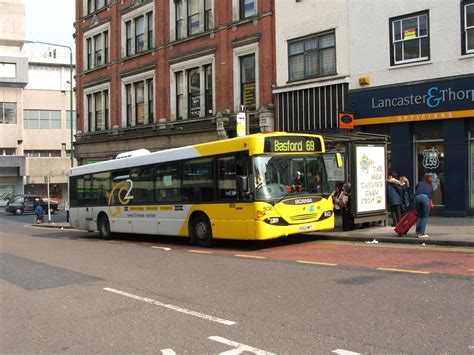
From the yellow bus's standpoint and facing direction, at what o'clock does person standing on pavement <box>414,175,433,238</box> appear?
The person standing on pavement is roughly at 11 o'clock from the yellow bus.

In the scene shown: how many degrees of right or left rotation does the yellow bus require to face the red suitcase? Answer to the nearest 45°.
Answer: approximately 45° to its left

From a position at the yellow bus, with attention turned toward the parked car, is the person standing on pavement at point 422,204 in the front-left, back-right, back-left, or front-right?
back-right

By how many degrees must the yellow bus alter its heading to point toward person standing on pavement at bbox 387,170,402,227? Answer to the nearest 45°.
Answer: approximately 45° to its left

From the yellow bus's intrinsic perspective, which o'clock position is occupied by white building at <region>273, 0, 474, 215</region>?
The white building is roughly at 9 o'clock from the yellow bus.

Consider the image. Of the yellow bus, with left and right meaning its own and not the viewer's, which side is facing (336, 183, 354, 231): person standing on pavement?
front

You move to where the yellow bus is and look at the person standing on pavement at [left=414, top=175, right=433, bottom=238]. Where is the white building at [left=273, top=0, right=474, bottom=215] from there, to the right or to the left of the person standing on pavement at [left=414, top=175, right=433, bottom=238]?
left

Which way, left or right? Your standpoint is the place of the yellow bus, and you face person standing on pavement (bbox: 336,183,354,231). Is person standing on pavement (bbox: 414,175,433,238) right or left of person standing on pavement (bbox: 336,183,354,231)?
right

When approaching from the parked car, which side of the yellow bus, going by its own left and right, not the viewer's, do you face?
back

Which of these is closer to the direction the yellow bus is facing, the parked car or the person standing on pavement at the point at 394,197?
the person standing on pavement

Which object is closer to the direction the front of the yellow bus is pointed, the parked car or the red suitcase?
the red suitcase

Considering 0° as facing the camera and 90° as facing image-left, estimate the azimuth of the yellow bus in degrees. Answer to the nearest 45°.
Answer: approximately 315°
